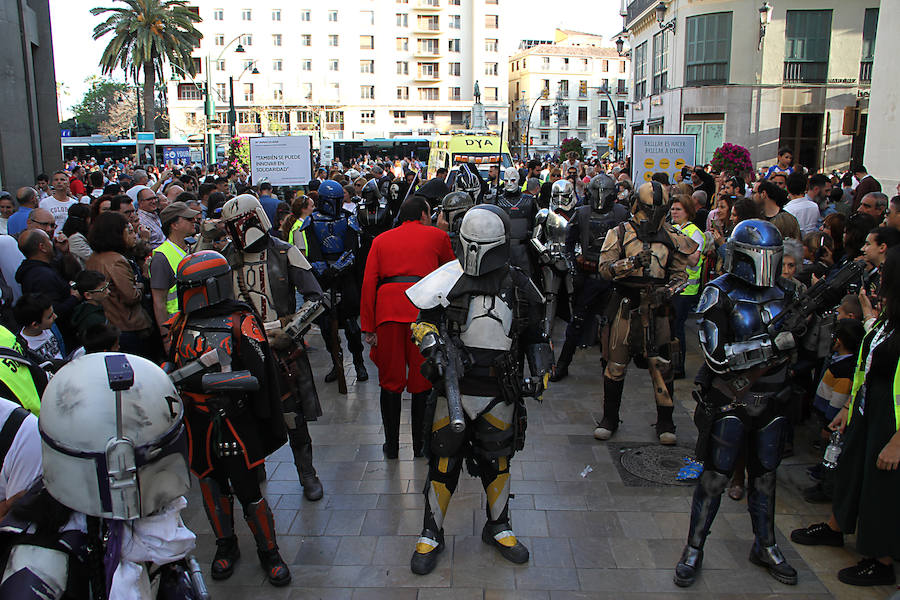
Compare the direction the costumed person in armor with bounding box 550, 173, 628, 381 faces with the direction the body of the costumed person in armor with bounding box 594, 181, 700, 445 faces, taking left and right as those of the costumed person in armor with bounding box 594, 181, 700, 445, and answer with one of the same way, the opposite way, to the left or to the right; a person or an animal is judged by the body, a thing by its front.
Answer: the same way

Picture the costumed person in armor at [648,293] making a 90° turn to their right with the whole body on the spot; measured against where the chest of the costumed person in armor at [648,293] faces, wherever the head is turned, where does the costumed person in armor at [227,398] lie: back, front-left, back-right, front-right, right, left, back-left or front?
front-left

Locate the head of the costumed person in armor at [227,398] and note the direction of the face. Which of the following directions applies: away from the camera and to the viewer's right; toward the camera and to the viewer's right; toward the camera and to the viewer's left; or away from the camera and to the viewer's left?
toward the camera and to the viewer's right

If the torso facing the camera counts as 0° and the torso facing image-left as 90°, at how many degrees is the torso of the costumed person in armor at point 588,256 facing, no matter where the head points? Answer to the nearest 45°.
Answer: approximately 0°

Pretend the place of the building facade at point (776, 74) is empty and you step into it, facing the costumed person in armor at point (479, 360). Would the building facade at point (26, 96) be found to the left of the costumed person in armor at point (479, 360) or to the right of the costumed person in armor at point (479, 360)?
right

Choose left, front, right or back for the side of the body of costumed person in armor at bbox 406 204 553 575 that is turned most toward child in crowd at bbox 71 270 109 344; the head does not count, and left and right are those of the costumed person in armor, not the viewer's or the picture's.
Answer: right

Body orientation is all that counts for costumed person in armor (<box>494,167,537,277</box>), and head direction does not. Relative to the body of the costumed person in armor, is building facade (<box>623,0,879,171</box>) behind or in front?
behind

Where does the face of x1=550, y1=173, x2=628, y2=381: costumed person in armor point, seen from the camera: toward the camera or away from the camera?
toward the camera

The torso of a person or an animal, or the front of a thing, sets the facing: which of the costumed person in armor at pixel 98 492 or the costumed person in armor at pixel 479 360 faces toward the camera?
the costumed person in armor at pixel 479 360

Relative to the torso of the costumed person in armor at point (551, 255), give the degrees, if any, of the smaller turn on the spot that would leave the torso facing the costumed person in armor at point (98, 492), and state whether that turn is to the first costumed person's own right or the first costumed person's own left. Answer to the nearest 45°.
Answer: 0° — they already face them

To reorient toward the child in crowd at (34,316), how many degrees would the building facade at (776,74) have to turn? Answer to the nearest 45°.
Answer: approximately 45° to its left

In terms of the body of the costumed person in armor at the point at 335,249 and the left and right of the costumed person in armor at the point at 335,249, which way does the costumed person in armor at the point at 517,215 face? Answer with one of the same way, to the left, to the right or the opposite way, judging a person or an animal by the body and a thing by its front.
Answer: the same way

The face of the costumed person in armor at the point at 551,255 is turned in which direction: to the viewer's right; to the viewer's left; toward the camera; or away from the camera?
toward the camera

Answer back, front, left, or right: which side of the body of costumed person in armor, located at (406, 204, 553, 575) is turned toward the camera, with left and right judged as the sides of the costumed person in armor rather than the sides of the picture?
front

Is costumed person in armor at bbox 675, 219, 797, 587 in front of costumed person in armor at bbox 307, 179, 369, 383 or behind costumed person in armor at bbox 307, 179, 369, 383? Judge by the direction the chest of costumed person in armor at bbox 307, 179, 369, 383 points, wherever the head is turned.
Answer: in front

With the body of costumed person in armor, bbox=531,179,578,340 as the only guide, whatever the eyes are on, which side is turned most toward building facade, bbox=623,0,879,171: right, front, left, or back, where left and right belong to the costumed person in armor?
back
